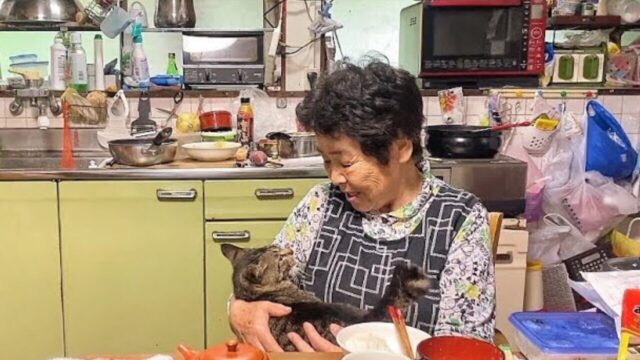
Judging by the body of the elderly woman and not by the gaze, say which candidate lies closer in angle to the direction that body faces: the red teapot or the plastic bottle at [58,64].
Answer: the red teapot

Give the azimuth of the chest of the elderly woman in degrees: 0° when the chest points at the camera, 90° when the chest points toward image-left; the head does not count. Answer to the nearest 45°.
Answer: approximately 45°

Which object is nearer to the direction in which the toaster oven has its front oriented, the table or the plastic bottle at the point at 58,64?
the table

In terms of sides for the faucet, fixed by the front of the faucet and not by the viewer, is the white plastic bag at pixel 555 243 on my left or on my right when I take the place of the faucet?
on my left

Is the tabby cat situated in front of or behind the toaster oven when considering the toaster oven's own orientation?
in front

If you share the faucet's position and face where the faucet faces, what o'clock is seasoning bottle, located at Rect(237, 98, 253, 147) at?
The seasoning bottle is roughly at 10 o'clock from the faucet.

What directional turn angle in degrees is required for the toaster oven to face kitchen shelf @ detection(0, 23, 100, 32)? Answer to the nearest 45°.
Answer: approximately 90° to its right

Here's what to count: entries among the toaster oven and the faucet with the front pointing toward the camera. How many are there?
2

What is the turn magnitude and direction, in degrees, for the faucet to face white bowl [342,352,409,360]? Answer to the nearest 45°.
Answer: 0° — it already faces it
